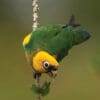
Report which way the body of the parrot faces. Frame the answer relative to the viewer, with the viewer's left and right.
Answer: facing the viewer and to the left of the viewer
